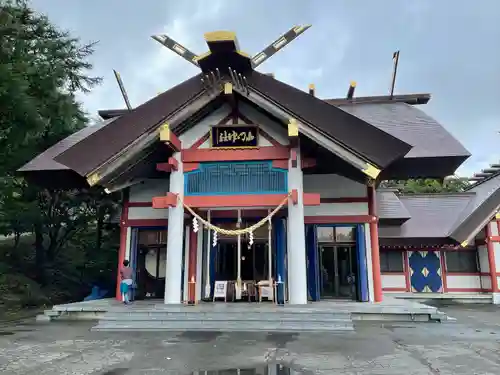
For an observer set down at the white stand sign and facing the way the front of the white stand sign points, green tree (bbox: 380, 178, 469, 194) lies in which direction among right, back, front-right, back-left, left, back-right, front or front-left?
back-left

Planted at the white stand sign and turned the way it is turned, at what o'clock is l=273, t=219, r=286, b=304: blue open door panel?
The blue open door panel is roughly at 9 o'clock from the white stand sign.

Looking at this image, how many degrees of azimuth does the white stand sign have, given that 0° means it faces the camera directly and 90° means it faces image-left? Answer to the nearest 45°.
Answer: approximately 0°

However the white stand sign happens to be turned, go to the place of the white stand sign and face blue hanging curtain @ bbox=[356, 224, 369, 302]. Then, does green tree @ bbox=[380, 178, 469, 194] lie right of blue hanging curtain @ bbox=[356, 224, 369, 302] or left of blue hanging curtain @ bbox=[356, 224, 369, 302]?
left

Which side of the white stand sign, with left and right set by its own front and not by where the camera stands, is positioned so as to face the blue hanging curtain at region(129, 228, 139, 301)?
right

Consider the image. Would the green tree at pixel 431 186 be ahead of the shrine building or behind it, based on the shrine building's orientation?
behind

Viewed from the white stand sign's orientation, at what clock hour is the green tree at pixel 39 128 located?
The green tree is roughly at 4 o'clock from the white stand sign.

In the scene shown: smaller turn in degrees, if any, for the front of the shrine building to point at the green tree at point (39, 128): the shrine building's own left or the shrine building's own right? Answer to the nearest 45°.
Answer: approximately 135° to the shrine building's own right

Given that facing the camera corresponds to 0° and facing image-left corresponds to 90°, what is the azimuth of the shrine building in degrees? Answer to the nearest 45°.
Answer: approximately 0°
